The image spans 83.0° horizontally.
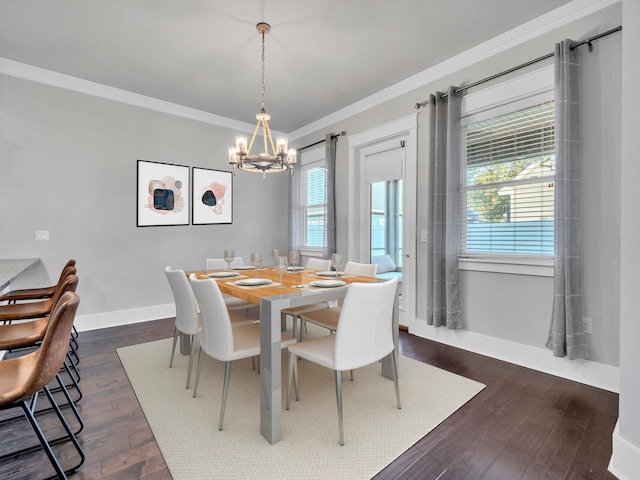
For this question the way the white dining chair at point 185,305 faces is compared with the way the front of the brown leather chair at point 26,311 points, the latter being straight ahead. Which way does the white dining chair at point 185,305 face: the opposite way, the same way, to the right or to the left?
the opposite way

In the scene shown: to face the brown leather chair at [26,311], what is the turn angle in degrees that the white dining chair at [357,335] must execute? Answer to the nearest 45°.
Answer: approximately 45° to its left

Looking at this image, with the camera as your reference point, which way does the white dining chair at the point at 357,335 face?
facing away from the viewer and to the left of the viewer

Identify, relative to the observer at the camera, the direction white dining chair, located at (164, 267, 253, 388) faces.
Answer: facing away from the viewer and to the right of the viewer

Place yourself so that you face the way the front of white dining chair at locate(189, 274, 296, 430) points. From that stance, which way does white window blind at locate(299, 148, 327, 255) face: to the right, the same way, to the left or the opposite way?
the opposite way

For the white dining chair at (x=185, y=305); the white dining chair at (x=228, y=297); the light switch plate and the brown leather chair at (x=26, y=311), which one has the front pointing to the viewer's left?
the brown leather chair

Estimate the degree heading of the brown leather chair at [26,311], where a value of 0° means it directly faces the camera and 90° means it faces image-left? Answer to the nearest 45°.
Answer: approximately 90°
